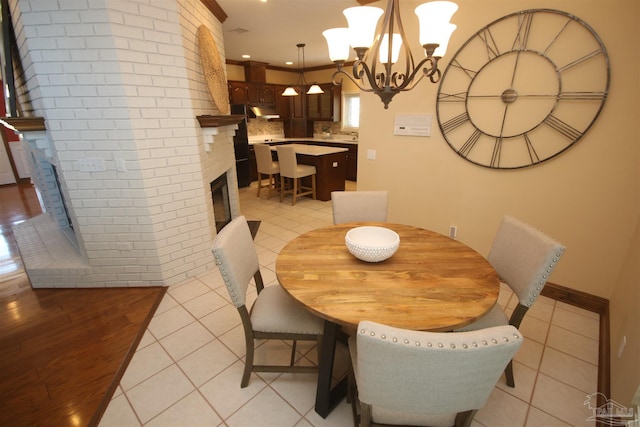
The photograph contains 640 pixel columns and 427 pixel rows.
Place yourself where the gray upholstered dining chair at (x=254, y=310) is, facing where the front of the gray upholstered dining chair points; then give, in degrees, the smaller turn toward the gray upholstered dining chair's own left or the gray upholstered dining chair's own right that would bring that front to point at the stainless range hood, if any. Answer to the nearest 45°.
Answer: approximately 90° to the gray upholstered dining chair's own left

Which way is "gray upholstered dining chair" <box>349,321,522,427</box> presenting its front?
away from the camera

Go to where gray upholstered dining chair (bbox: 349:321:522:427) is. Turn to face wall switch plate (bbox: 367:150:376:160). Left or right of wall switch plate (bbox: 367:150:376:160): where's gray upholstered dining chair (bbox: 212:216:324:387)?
left

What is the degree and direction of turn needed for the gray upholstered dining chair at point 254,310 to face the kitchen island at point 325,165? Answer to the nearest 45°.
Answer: approximately 90° to its left

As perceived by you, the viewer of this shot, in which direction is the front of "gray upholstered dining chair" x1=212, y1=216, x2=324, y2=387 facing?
facing to the right of the viewer

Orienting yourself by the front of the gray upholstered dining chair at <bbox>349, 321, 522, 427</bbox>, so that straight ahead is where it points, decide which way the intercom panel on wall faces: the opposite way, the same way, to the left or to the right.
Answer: the opposite way

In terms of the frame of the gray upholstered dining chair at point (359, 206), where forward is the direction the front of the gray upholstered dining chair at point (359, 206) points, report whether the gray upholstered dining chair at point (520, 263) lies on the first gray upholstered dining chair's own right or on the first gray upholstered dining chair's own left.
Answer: on the first gray upholstered dining chair's own left

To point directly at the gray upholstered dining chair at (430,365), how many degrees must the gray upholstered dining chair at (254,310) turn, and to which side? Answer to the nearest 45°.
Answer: approximately 45° to its right

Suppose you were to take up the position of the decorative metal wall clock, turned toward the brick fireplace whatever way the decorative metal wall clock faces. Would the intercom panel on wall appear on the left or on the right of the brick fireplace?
right

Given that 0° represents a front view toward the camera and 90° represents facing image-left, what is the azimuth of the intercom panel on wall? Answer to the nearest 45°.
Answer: approximately 0°

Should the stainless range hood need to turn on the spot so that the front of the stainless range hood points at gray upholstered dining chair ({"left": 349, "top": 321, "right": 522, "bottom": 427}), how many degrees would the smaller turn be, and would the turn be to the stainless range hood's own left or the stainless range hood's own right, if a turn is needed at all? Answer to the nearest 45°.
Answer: approximately 45° to the stainless range hood's own right

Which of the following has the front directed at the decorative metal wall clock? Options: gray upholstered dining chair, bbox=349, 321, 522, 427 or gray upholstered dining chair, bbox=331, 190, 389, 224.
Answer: gray upholstered dining chair, bbox=349, 321, 522, 427

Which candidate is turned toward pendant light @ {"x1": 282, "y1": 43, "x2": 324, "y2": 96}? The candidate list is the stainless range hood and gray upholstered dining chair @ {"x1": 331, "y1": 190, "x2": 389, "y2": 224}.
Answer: the stainless range hood

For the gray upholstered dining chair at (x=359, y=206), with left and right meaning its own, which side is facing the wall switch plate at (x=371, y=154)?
back
